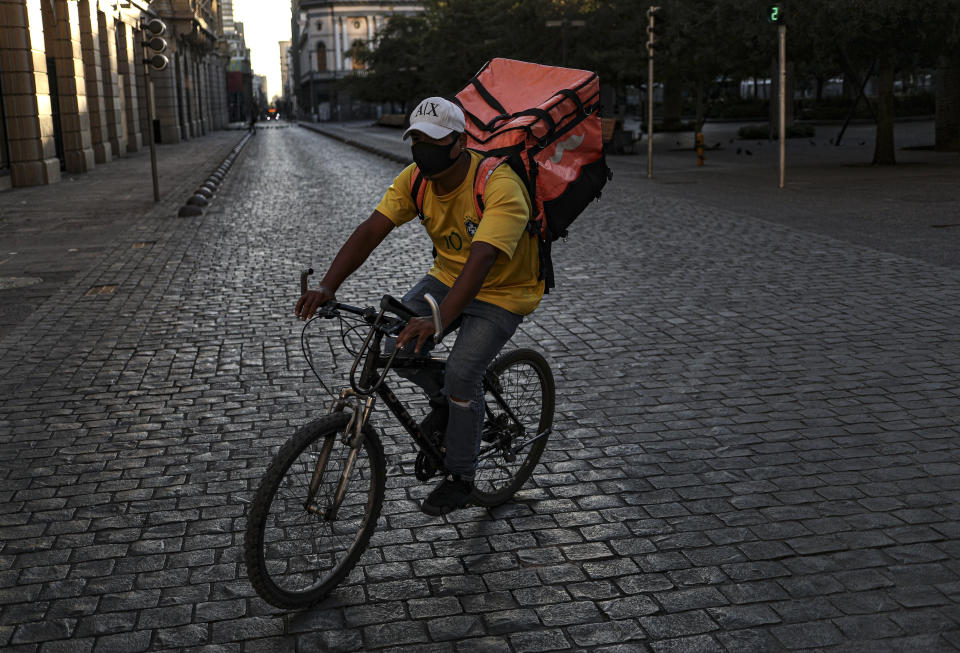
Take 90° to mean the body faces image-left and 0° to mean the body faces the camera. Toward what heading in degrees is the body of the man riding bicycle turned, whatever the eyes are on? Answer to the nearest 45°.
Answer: approximately 45°

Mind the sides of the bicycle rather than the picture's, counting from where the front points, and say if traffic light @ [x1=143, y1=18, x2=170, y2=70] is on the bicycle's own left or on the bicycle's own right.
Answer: on the bicycle's own right

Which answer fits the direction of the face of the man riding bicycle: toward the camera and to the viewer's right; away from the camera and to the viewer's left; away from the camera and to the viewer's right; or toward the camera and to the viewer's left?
toward the camera and to the viewer's left

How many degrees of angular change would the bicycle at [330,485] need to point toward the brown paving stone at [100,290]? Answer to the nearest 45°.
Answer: approximately 135° to its right

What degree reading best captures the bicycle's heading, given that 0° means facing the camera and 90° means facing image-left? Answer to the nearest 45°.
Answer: approximately 45°

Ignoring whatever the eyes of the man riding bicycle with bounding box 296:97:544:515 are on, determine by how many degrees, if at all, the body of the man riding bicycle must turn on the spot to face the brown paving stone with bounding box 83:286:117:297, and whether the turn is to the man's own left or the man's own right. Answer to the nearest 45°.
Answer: approximately 90° to the man's own right

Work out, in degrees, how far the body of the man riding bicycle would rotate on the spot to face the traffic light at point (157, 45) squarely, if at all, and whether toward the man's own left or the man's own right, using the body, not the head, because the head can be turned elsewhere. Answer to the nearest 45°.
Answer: approximately 135° to the man's own right
